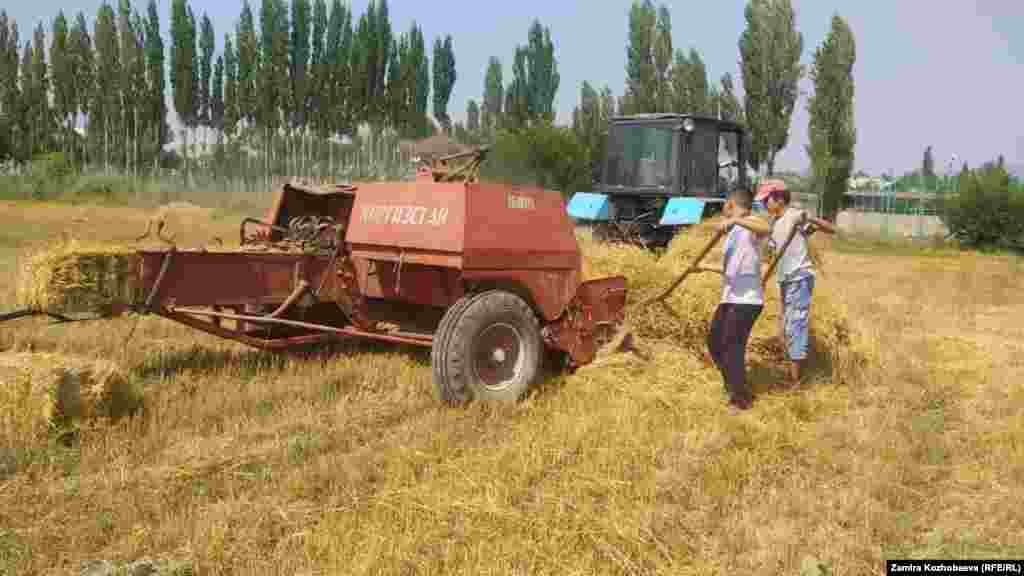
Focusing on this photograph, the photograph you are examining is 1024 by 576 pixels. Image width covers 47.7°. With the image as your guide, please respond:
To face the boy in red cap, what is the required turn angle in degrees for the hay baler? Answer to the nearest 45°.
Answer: approximately 45° to its right

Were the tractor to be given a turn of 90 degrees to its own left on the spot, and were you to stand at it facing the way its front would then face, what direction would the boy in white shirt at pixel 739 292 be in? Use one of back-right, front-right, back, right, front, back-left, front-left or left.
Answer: back-left

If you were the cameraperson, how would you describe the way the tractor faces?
facing away from the viewer and to the right of the viewer

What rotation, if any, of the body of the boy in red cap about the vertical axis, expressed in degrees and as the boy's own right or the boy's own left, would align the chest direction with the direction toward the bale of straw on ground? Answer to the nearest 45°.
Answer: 0° — they already face it

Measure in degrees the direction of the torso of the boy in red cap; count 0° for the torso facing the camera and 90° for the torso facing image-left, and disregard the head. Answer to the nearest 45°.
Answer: approximately 45°

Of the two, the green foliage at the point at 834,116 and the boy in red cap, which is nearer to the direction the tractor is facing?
the green foliage

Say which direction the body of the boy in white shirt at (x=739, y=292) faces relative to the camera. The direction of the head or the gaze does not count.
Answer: to the viewer's left

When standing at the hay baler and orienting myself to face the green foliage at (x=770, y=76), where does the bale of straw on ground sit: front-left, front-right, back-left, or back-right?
back-left

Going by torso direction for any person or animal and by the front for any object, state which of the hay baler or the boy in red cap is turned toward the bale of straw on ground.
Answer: the boy in red cap

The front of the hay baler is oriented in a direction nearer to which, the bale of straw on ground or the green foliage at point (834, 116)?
the green foliage

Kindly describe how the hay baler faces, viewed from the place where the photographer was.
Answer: facing away from the viewer and to the right of the viewer
